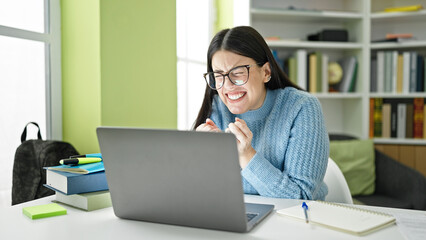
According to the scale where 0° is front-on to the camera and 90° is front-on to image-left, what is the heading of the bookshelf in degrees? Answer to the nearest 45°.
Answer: approximately 0°

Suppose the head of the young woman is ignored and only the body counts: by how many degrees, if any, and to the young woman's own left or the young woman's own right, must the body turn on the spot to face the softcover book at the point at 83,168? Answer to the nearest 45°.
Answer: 0° — they already face it

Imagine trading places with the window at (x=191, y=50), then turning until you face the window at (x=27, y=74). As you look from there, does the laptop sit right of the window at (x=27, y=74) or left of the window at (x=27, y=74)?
left

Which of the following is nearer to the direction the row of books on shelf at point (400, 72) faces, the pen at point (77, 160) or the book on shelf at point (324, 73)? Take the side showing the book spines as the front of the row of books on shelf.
the pen

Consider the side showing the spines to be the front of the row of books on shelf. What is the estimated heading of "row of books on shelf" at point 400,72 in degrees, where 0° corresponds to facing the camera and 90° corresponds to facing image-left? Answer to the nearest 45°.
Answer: approximately 0°

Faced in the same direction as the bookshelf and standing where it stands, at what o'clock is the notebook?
The notebook is roughly at 12 o'clock from the bookshelf.

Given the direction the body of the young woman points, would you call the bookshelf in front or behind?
behind

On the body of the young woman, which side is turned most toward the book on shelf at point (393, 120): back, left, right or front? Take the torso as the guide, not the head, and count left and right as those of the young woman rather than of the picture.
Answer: back

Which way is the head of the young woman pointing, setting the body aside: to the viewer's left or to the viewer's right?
to the viewer's left

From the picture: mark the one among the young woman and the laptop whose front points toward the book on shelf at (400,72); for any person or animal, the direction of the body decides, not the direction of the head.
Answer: the laptop

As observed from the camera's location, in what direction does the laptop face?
facing away from the viewer and to the right of the viewer

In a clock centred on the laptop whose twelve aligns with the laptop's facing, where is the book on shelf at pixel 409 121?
The book on shelf is roughly at 12 o'clock from the laptop.
